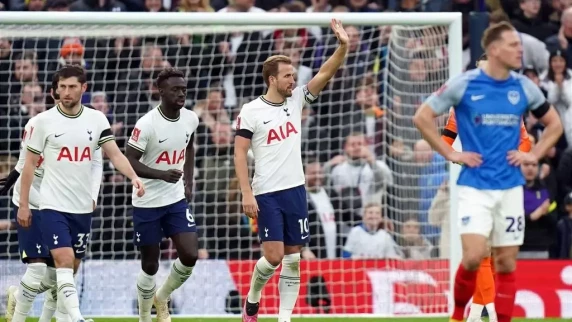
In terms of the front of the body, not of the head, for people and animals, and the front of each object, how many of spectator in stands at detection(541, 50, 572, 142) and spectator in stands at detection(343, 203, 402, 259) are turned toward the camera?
2
